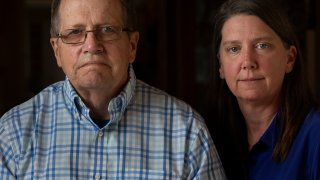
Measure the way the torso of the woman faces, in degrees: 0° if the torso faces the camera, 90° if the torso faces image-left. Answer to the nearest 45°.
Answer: approximately 45°
